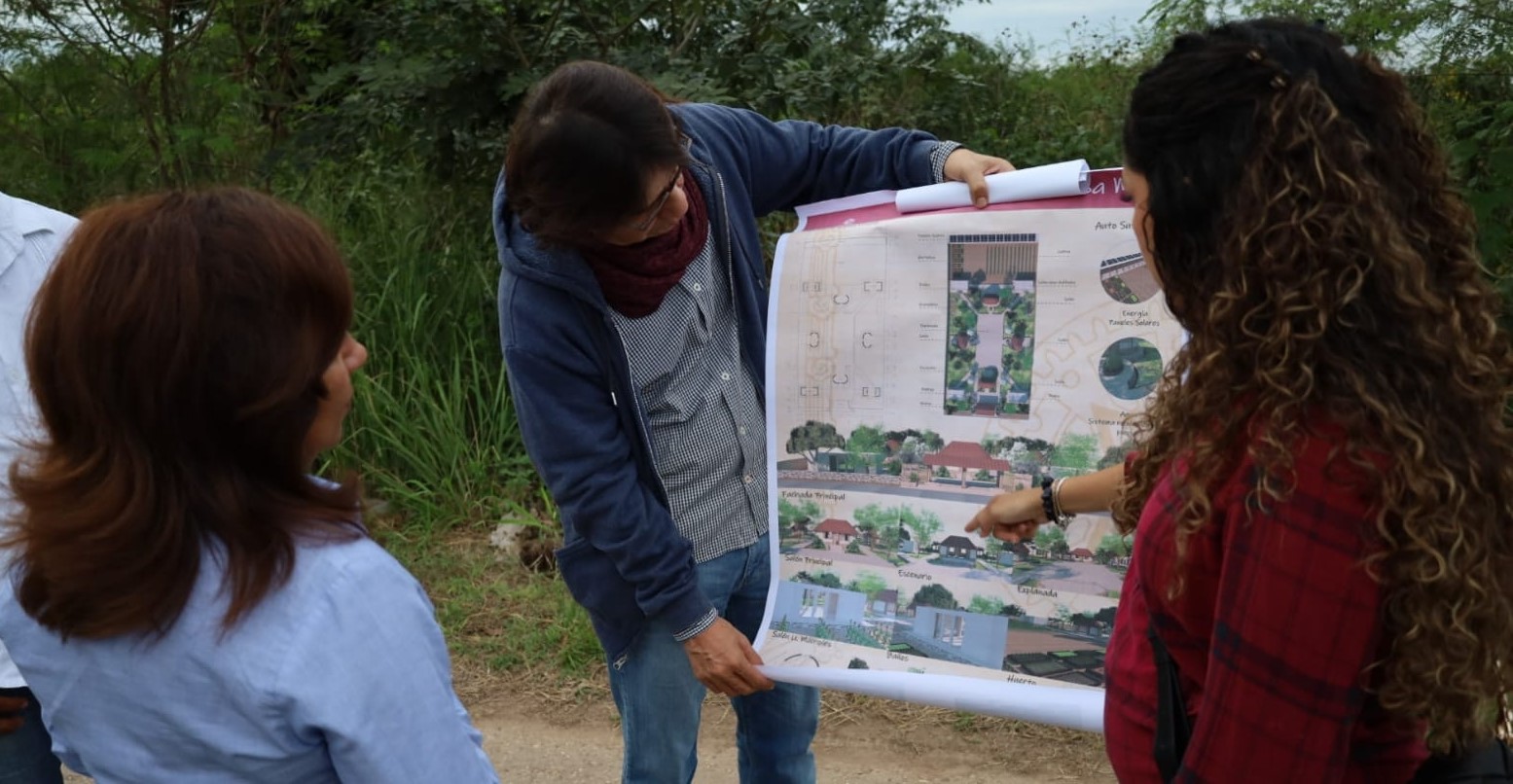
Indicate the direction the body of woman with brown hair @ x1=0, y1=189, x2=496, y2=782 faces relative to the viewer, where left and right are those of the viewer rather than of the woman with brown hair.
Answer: facing away from the viewer and to the right of the viewer

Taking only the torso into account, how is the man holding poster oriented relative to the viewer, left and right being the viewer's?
facing the viewer and to the right of the viewer

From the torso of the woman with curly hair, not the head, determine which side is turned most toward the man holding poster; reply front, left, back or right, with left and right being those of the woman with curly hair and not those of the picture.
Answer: front

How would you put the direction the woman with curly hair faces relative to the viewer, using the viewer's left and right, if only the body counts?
facing away from the viewer and to the left of the viewer

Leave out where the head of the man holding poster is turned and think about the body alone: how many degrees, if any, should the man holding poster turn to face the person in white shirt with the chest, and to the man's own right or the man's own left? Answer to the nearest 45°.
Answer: approximately 135° to the man's own right

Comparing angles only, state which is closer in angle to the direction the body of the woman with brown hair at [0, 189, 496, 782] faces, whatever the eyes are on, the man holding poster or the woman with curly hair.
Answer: the man holding poster

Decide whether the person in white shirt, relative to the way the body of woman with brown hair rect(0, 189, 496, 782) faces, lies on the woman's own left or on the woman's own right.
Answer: on the woman's own left

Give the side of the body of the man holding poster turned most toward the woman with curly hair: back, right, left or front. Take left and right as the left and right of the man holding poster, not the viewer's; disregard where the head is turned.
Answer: front

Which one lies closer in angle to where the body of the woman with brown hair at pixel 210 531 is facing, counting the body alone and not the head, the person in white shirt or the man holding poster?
the man holding poster

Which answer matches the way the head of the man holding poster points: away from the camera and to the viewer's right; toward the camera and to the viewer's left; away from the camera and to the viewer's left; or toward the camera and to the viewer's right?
toward the camera and to the viewer's right

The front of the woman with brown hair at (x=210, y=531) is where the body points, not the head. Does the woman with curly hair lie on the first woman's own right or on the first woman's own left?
on the first woman's own right

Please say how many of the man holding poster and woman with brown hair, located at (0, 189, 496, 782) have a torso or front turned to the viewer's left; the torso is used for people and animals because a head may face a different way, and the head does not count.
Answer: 0

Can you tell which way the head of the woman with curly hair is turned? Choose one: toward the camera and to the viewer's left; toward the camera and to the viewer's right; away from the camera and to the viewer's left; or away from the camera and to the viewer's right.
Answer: away from the camera and to the viewer's left
